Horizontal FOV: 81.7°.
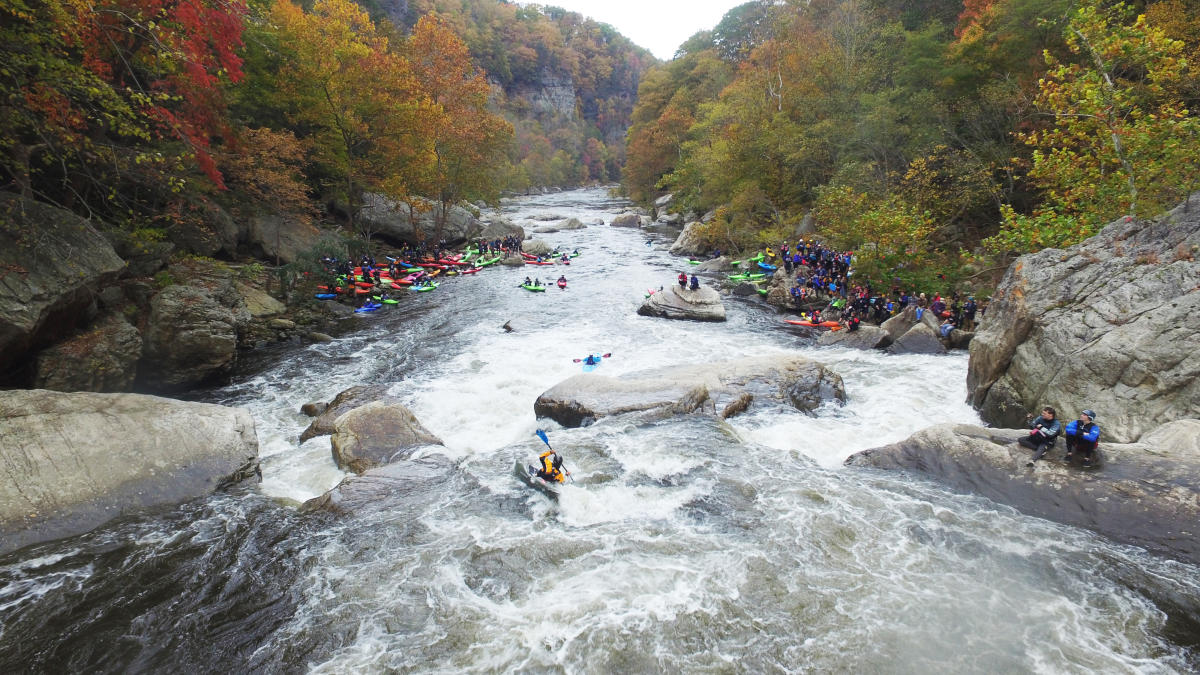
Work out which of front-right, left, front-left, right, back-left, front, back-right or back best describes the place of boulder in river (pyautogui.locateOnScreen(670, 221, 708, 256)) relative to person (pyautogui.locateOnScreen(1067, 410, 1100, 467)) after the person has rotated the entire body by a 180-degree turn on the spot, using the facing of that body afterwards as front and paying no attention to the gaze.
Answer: left

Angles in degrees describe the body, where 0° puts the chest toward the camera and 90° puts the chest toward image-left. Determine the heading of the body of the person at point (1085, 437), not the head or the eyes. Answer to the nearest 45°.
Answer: approximately 45°

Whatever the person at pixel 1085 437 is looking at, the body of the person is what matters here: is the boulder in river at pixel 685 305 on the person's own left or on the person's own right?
on the person's own right

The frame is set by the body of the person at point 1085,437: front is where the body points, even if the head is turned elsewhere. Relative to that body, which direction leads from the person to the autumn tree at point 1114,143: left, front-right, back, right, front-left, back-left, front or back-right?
back-right

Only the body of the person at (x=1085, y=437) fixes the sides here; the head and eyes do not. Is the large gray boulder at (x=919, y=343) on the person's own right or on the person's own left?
on the person's own right

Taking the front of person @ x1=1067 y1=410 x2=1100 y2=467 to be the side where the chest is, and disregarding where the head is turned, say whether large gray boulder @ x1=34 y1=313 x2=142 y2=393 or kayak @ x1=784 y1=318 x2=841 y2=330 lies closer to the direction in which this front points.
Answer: the large gray boulder

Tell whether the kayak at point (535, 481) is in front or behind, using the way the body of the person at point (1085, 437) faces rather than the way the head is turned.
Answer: in front

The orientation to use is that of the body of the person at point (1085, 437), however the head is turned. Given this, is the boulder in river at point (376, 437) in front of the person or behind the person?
in front

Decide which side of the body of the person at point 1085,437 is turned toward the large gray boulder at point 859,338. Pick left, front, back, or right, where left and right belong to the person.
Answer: right

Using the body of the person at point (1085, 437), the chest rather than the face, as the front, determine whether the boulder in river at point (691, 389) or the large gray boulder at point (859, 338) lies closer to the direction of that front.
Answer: the boulder in river
